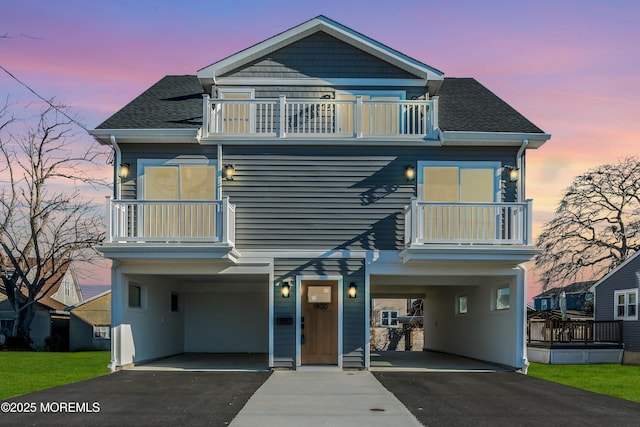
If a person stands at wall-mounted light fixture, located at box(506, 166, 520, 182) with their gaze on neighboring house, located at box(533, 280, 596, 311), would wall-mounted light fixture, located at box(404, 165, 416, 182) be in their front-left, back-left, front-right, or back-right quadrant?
back-left

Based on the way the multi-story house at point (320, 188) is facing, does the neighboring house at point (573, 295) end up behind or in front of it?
behind

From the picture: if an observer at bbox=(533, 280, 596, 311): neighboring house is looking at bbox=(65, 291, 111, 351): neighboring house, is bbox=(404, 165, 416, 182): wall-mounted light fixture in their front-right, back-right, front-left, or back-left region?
front-left

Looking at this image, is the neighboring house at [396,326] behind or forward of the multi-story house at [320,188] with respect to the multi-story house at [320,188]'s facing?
behind

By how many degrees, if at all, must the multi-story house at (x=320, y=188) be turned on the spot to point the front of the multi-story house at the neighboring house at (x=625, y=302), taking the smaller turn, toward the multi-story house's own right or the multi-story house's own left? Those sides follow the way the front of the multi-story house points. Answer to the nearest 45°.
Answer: approximately 135° to the multi-story house's own left

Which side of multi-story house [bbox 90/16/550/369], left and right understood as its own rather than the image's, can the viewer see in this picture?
front
